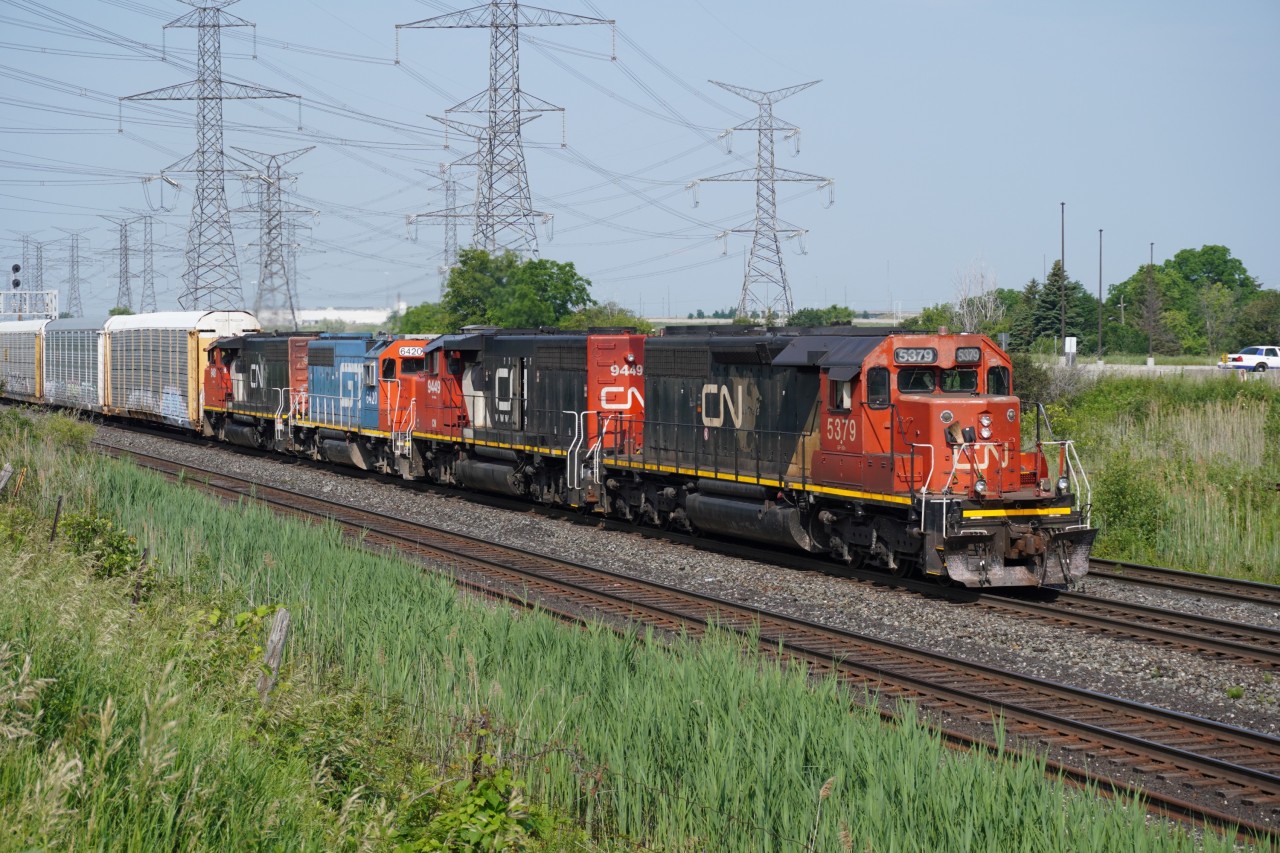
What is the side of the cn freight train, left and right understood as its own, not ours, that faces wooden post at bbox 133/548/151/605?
right

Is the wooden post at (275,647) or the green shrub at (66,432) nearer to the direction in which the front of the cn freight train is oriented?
the wooden post

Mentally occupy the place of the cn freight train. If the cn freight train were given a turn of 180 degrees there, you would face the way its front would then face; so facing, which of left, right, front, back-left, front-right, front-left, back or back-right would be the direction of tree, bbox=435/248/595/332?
front-right

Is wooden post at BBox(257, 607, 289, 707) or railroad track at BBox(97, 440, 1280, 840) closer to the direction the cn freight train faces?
the railroad track

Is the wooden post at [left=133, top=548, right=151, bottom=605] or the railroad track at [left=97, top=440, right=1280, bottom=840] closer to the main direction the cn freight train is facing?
the railroad track

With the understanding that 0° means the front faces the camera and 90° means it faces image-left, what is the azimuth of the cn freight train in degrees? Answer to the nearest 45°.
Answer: approximately 315°

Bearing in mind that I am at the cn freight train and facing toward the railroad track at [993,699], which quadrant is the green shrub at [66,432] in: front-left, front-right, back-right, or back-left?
back-right

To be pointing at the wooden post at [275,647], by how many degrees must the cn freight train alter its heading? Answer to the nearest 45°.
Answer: approximately 90° to its right

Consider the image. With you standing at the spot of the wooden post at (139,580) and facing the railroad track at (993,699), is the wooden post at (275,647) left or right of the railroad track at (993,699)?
right

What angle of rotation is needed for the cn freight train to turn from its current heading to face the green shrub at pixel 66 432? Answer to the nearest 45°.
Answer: approximately 180°

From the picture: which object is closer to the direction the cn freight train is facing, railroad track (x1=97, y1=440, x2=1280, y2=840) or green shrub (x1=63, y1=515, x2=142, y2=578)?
the railroad track
